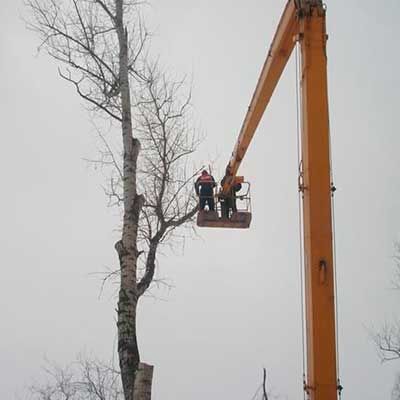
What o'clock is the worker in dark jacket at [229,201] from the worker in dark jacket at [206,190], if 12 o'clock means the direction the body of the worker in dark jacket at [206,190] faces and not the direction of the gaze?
the worker in dark jacket at [229,201] is roughly at 2 o'clock from the worker in dark jacket at [206,190].

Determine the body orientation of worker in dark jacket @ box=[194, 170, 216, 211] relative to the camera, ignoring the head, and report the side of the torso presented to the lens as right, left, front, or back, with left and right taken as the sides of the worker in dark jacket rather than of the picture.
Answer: back

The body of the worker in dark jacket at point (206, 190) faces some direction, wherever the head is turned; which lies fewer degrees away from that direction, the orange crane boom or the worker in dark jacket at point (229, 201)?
the worker in dark jacket
